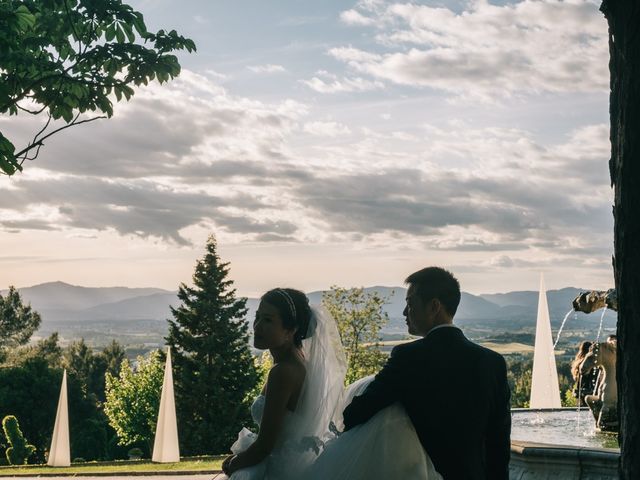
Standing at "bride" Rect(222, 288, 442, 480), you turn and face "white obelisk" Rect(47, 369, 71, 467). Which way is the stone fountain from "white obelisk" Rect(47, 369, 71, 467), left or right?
right

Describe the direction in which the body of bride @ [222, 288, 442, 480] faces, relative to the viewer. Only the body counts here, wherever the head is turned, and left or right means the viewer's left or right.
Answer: facing to the left of the viewer

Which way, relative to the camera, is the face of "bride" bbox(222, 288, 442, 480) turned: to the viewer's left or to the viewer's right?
to the viewer's left

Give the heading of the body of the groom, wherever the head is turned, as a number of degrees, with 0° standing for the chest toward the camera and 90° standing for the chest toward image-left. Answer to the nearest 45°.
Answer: approximately 135°

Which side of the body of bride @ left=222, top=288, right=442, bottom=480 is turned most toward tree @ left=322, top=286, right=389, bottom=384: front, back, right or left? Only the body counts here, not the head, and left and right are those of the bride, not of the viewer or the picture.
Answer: right

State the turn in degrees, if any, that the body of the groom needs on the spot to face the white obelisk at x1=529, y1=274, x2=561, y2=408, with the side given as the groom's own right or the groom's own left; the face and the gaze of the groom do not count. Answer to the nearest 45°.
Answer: approximately 45° to the groom's own right

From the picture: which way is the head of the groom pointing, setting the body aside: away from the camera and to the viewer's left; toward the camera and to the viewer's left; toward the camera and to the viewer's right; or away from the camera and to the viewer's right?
away from the camera and to the viewer's left
